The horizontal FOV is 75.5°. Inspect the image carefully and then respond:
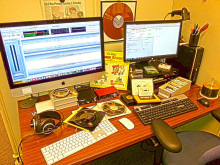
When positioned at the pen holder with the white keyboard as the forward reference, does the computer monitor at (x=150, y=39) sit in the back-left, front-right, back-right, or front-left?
front-right

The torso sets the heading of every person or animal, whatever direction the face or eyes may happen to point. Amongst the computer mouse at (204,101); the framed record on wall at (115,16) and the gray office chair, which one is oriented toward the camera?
the framed record on wall

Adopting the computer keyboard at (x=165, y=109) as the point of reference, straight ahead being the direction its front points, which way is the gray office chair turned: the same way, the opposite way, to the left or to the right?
the opposite way

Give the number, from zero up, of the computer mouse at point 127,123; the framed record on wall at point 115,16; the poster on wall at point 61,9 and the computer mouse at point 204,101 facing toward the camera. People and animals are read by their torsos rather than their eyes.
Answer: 2

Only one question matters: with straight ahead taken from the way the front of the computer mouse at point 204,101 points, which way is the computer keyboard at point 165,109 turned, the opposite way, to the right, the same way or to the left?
the opposite way

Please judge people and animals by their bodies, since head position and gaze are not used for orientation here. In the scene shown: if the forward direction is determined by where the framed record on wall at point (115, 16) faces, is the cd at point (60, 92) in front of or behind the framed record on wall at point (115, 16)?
in front

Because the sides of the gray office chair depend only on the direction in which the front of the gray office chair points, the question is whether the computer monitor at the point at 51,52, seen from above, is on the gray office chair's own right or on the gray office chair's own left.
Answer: on the gray office chair's own left

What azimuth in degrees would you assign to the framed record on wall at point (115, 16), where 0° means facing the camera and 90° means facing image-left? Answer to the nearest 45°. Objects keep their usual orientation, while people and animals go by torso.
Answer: approximately 0°

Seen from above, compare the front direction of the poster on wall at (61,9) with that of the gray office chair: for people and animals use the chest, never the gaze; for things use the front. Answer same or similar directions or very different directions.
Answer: very different directions

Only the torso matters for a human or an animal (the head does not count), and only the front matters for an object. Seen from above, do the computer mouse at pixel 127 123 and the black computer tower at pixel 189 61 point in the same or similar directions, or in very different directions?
very different directions

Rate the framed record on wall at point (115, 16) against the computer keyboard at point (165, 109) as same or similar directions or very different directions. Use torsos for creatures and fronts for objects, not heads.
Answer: same or similar directions

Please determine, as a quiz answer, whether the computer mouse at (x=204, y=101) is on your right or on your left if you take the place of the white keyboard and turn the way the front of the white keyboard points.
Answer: on your left

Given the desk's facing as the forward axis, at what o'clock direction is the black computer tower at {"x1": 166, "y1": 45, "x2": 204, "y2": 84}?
The black computer tower is roughly at 9 o'clock from the desk.

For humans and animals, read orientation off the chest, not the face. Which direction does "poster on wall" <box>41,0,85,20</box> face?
toward the camera

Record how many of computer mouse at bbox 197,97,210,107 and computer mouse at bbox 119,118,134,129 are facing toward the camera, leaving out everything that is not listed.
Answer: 0
